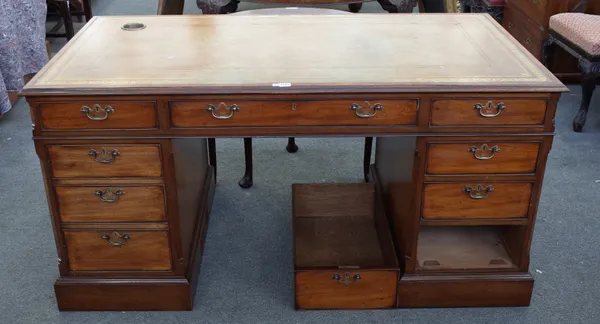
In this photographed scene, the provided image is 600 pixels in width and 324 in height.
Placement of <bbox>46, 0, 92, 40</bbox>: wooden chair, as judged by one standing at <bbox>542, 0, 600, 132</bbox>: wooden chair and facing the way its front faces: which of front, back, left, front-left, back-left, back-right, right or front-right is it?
front-right

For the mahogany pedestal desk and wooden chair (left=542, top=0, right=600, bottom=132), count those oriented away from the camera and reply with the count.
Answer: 0

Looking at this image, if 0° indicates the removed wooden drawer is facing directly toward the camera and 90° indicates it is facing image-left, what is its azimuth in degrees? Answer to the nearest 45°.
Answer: approximately 0°

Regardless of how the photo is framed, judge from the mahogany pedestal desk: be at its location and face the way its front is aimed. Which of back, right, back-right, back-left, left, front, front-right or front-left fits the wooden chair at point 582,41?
back-left

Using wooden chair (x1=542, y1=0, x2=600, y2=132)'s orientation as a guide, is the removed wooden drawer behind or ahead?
ahead

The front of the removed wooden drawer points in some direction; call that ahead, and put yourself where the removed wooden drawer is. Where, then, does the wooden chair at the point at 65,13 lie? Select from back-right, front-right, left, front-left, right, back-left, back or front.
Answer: back-right

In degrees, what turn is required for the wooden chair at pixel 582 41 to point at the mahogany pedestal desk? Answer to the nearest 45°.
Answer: approximately 45° to its left

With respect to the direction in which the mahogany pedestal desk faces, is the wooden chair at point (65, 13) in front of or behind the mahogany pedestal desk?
behind

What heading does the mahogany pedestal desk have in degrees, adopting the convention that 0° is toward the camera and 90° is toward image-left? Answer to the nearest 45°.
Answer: approximately 0°

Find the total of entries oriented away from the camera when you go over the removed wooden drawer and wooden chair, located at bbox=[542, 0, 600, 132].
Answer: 0
